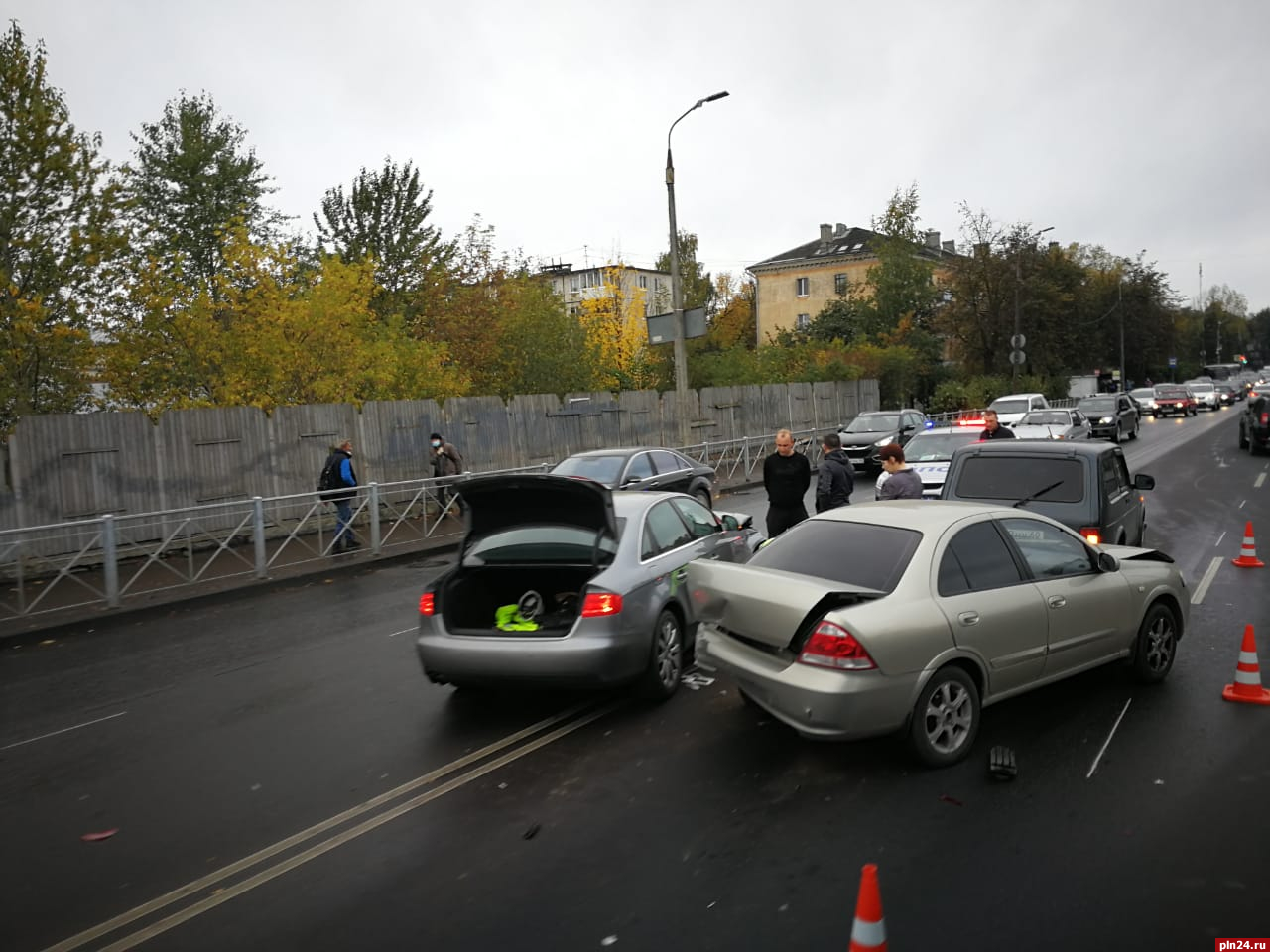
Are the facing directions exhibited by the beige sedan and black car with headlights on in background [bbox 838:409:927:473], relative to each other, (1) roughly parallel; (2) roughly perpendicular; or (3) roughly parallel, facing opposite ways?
roughly parallel, facing opposite ways

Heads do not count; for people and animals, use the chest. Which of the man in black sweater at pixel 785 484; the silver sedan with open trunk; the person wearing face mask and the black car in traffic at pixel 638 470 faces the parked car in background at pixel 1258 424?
the silver sedan with open trunk

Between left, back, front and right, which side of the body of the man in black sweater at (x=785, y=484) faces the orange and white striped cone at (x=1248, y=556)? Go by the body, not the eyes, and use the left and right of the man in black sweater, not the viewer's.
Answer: left

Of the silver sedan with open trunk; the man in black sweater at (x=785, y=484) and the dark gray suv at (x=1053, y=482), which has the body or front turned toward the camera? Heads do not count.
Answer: the man in black sweater

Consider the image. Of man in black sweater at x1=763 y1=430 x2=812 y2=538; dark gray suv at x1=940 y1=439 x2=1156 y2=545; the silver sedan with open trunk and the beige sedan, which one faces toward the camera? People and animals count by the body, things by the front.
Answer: the man in black sweater

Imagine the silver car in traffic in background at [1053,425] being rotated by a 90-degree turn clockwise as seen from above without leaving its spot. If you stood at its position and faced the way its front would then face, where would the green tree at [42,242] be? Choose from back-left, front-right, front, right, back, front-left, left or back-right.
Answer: left

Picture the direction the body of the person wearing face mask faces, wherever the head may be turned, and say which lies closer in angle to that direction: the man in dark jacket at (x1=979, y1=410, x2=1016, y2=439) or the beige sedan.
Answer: the beige sedan

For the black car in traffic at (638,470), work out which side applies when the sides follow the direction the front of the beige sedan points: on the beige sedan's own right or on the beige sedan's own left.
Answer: on the beige sedan's own left

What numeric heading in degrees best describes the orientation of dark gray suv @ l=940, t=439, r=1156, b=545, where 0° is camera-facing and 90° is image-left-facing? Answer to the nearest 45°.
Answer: approximately 225°

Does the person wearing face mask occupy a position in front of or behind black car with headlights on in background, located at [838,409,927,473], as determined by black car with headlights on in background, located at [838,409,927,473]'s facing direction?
in front

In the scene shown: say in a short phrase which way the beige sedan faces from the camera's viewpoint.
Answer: facing away from the viewer and to the right of the viewer

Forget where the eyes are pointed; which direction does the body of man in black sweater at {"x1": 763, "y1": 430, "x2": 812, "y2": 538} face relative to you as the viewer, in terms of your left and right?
facing the viewer

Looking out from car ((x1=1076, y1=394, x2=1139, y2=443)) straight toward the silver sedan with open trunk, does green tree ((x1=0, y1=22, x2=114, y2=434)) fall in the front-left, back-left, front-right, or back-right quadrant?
front-right

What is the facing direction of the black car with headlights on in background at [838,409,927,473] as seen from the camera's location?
facing the viewer and to the left of the viewer

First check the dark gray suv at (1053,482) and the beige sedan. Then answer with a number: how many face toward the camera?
0

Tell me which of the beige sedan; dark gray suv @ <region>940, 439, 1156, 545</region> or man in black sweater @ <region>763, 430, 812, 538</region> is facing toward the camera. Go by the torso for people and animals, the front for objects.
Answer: the man in black sweater

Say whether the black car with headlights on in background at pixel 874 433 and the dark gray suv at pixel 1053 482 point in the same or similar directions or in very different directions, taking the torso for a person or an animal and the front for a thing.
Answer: very different directions
